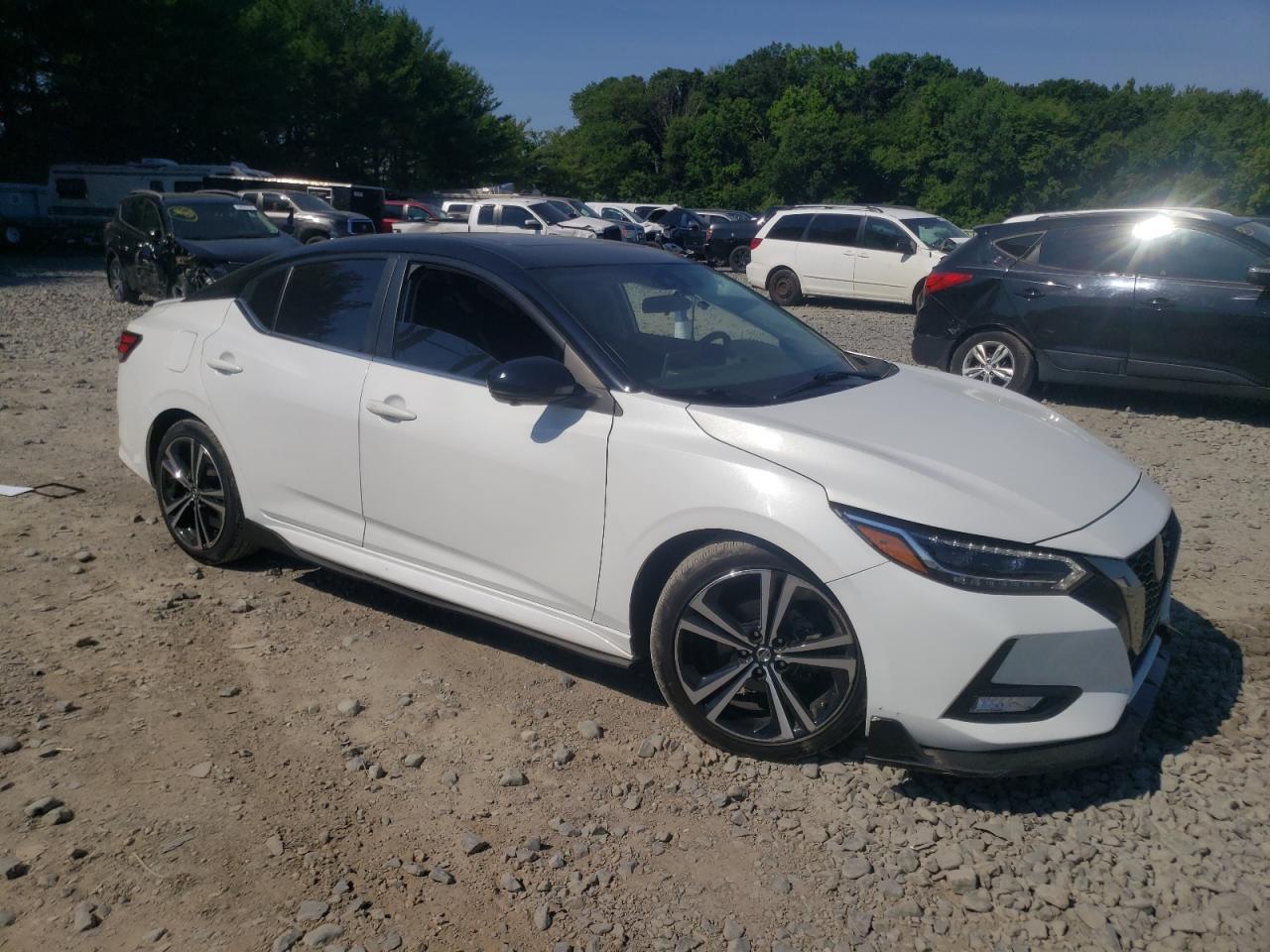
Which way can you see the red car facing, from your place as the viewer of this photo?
facing to the right of the viewer

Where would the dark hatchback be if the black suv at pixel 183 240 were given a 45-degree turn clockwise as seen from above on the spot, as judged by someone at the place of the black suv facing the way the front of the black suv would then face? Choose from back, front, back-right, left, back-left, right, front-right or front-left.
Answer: front-left

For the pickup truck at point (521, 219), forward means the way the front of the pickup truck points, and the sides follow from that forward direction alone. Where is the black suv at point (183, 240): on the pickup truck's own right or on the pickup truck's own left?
on the pickup truck's own right

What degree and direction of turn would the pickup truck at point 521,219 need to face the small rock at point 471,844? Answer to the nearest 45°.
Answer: approximately 45° to its right

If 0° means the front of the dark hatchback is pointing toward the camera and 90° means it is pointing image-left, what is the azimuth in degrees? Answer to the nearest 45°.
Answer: approximately 270°

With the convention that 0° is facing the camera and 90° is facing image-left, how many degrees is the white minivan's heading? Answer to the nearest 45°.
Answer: approximately 315°

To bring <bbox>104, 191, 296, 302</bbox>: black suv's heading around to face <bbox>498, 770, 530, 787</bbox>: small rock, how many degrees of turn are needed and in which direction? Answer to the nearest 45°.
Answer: approximately 45° to its right

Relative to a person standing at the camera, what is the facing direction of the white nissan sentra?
facing the viewer and to the right of the viewer

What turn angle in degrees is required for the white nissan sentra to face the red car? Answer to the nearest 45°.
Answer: approximately 135° to its left

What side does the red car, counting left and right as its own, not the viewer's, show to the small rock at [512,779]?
right

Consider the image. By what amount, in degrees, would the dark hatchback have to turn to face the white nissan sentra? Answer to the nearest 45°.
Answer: approximately 90° to its right

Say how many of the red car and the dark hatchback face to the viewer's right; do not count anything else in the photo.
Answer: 2

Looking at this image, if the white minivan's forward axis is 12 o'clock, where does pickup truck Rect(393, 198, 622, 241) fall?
The pickup truck is roughly at 6 o'clock from the white minivan.
